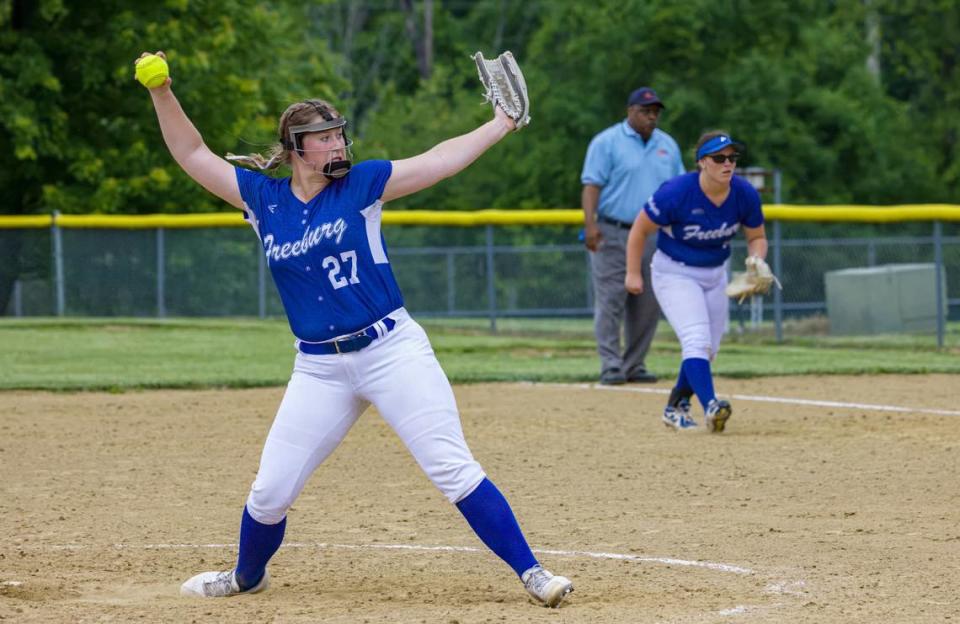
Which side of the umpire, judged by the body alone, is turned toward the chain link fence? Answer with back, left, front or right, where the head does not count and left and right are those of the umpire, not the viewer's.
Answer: back

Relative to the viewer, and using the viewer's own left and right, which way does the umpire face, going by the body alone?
facing the viewer and to the right of the viewer

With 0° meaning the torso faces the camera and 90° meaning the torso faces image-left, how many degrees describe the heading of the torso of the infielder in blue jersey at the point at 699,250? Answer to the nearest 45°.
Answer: approximately 315°

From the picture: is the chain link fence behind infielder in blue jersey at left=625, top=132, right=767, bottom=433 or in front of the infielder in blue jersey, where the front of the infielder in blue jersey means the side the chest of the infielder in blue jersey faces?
behind

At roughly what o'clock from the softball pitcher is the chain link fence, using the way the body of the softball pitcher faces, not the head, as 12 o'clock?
The chain link fence is roughly at 6 o'clock from the softball pitcher.

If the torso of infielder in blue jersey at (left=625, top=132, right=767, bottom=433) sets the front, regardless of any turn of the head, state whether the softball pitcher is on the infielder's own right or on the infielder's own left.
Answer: on the infielder's own right

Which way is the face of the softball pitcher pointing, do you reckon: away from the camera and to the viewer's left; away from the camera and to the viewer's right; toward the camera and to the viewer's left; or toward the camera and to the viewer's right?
toward the camera and to the viewer's right

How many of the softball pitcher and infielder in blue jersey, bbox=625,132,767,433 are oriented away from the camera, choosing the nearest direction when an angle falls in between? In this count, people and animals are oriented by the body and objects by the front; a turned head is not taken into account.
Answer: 0

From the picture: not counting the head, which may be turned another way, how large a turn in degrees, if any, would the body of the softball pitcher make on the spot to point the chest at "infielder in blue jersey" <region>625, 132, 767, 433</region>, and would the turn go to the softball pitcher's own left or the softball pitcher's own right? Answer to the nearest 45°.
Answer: approximately 135° to the softball pitcher's own left

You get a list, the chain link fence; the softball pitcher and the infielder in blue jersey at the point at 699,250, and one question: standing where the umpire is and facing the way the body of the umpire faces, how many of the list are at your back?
1

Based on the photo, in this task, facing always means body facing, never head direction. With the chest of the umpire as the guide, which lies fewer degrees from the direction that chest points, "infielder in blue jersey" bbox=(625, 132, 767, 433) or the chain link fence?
the infielder in blue jersey

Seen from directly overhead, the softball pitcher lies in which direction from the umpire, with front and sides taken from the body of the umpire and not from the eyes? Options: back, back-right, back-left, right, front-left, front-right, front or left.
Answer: front-right

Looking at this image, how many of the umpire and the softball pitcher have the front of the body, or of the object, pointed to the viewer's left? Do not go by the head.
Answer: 0
